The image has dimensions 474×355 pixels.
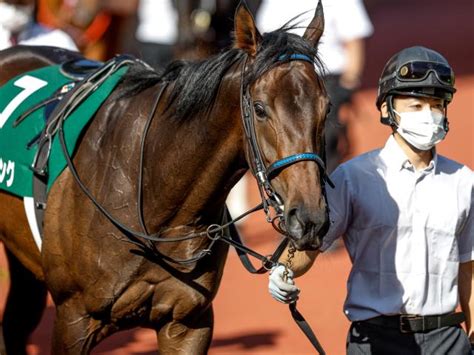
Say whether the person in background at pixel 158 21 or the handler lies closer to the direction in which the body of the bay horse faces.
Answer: the handler

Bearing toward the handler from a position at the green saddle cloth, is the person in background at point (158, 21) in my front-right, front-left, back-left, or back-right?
back-left

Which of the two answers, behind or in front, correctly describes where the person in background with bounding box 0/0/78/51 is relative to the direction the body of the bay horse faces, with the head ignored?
behind

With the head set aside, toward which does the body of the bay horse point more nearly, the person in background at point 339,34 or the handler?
the handler

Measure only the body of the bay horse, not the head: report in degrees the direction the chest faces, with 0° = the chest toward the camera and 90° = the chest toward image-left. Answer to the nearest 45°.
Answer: approximately 315°

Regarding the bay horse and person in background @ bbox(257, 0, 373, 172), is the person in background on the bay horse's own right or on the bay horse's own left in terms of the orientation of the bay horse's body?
on the bay horse's own left
